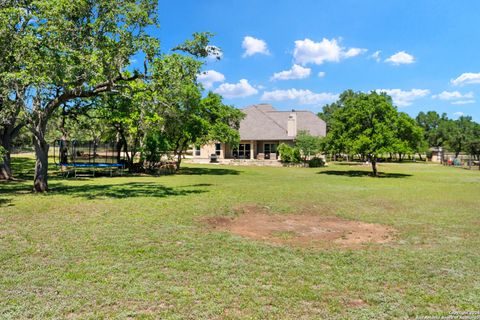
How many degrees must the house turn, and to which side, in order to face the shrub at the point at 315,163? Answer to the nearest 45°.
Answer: approximately 135° to its right

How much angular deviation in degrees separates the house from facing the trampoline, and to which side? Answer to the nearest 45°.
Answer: approximately 135° to its left

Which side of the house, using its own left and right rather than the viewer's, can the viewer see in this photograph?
back

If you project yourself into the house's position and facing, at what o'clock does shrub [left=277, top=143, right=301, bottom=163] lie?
The shrub is roughly at 5 o'clock from the house.
